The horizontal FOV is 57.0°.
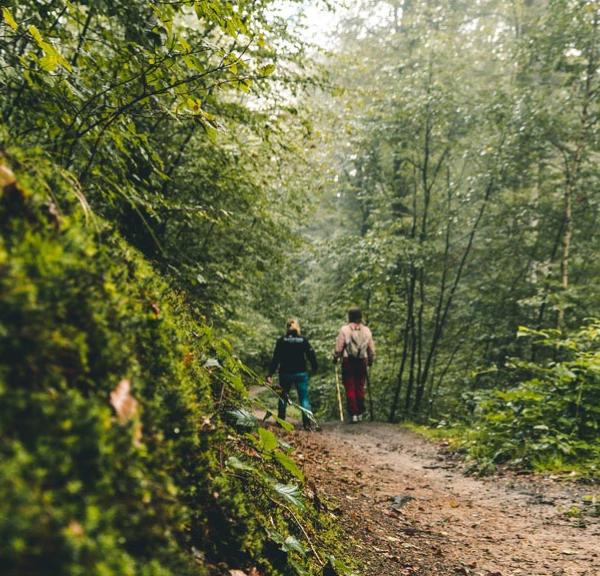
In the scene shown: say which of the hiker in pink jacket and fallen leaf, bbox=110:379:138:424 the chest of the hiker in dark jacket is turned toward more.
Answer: the hiker in pink jacket

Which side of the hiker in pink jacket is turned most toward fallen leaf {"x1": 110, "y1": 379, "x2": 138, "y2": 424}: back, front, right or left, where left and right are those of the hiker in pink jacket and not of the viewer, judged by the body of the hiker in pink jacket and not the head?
back

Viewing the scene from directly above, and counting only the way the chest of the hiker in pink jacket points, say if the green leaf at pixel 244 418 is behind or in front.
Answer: behind

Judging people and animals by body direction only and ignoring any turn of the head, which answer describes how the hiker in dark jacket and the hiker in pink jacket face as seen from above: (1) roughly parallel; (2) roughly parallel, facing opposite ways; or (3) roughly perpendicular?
roughly parallel

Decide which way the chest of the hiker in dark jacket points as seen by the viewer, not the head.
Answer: away from the camera

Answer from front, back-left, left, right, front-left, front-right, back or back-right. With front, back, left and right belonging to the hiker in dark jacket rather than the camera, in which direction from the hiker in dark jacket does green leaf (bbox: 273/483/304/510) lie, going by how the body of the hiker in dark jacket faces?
back

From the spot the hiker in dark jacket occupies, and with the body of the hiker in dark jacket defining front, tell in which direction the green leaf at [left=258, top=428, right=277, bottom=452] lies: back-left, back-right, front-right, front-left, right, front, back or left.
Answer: back

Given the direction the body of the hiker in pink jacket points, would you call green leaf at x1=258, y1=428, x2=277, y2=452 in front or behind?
behind

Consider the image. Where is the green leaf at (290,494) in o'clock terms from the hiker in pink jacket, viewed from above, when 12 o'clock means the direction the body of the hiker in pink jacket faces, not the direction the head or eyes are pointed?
The green leaf is roughly at 6 o'clock from the hiker in pink jacket.

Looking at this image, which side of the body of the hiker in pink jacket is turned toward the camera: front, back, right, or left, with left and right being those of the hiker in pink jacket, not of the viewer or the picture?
back

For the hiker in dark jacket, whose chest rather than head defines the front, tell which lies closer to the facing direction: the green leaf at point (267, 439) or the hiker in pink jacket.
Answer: the hiker in pink jacket

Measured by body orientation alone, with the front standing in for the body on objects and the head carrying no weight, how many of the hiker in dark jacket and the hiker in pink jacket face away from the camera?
2
